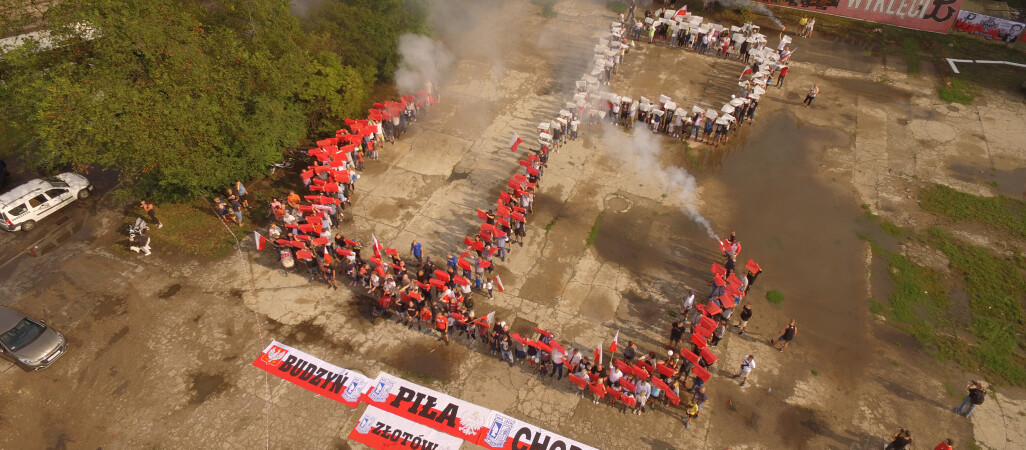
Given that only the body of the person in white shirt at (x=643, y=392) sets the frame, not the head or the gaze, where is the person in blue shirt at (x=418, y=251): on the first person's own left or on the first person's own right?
on the first person's own right

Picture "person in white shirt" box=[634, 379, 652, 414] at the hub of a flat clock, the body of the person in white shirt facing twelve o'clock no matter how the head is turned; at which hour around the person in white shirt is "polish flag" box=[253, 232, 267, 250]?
The polish flag is roughly at 3 o'clock from the person in white shirt.

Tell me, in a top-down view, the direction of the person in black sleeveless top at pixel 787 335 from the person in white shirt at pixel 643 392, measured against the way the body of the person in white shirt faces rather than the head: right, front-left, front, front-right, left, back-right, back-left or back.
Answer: back-left

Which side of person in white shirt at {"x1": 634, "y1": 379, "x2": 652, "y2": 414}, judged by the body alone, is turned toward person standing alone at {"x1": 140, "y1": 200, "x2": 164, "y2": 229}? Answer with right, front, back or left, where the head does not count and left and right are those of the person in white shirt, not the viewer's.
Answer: right

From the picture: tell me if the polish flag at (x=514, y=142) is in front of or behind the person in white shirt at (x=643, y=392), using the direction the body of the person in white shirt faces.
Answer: behind

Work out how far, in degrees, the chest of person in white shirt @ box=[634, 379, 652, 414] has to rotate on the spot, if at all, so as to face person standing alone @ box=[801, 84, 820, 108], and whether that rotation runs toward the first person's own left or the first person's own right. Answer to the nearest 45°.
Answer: approximately 180°

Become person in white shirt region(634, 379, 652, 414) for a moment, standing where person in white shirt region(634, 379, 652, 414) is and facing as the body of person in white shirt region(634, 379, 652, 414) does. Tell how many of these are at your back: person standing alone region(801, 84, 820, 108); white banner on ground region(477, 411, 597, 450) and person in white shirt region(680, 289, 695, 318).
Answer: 2

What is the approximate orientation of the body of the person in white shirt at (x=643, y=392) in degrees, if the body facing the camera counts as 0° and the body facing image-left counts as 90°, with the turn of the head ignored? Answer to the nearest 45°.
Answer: approximately 0°

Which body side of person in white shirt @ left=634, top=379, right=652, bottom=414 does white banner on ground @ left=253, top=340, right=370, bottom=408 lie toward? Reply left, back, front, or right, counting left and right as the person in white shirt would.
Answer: right

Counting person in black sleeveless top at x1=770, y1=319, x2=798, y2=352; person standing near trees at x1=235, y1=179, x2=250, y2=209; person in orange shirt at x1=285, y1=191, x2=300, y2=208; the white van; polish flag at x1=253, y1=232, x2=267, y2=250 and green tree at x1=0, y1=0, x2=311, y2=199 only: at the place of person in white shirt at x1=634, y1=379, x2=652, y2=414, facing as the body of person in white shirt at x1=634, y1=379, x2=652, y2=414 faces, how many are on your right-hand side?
5

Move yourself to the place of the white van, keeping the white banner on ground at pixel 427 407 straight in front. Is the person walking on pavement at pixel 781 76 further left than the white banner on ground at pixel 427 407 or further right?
left

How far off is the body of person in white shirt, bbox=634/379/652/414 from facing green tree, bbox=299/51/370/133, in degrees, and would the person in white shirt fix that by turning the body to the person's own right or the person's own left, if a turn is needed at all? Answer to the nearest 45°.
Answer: approximately 135° to the person's own right

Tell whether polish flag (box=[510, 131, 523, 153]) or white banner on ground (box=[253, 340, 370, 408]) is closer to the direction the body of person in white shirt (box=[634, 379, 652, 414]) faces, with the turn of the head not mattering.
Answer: the white banner on ground

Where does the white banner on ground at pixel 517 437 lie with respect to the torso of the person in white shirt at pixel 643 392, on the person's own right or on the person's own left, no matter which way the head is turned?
on the person's own right

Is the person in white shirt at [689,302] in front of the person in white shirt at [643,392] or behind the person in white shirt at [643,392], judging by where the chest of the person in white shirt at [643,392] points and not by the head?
behind

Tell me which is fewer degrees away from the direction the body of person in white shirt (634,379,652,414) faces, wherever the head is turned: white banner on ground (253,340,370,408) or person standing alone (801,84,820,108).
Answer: the white banner on ground

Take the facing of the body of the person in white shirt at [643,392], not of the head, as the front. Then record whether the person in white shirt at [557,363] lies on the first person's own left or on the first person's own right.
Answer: on the first person's own right

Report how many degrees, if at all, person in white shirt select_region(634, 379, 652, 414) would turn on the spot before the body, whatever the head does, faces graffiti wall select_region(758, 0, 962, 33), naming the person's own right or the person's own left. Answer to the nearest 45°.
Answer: approximately 180°

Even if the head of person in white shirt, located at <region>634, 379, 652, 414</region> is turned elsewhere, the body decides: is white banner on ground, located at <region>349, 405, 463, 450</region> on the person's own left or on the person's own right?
on the person's own right
